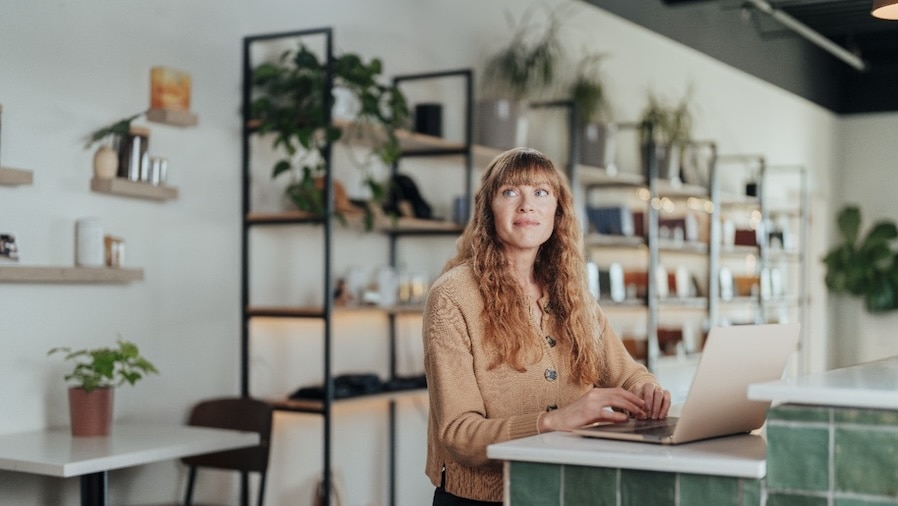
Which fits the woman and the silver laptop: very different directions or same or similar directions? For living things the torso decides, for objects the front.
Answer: very different directions

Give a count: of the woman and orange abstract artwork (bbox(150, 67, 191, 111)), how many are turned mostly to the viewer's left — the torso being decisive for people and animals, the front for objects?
0

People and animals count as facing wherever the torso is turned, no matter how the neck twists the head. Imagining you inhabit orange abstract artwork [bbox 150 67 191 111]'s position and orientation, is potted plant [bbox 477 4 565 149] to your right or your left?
on your left

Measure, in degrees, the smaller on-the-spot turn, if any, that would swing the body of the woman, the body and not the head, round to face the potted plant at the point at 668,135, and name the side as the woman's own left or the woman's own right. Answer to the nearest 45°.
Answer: approximately 135° to the woman's own left

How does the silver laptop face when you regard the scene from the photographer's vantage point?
facing away from the viewer and to the left of the viewer

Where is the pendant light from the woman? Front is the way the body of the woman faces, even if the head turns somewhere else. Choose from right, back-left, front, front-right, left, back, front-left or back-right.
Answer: left

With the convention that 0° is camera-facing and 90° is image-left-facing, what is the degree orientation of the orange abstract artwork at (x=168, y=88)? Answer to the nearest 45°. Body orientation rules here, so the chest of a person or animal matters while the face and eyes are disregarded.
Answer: approximately 315°

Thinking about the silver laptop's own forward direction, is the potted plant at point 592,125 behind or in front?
in front

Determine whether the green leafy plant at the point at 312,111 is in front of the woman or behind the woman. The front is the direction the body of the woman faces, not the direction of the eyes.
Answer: behind

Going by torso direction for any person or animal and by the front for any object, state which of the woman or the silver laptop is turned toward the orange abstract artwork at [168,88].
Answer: the silver laptop

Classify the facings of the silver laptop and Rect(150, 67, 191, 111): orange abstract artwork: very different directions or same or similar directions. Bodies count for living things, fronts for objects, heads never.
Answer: very different directions

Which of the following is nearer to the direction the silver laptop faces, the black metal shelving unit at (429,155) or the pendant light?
the black metal shelving unit

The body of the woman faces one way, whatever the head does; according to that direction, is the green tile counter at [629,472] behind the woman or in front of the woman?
in front
